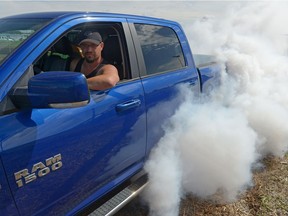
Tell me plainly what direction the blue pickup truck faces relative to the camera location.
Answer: facing the viewer and to the left of the viewer

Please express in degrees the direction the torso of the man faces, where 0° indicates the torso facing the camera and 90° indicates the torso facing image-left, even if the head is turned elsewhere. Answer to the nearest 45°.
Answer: approximately 45°
